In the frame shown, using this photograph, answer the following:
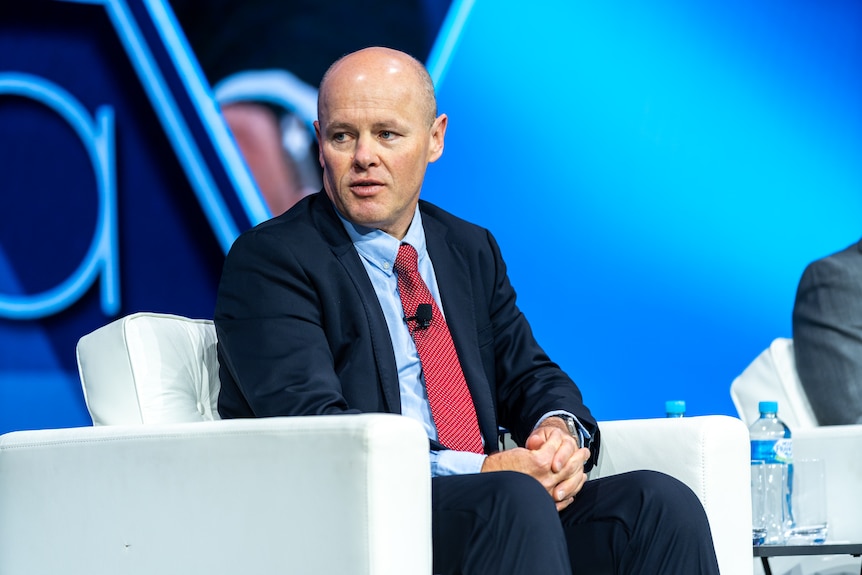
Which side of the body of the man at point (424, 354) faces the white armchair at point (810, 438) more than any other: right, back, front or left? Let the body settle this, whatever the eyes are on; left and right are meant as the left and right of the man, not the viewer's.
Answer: left

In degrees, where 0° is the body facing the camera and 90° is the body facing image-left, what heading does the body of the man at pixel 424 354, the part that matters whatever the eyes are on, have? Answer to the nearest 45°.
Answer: approximately 315°

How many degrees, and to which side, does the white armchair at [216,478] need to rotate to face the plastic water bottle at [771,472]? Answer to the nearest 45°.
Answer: approximately 90° to its left

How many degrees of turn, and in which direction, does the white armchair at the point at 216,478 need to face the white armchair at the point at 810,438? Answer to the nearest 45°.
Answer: approximately 90° to its left

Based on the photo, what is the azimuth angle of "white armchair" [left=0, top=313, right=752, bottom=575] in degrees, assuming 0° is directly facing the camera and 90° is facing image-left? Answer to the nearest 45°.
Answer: approximately 315°

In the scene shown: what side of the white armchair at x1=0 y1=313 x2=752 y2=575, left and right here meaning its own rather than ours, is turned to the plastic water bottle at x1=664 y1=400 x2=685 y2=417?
left
